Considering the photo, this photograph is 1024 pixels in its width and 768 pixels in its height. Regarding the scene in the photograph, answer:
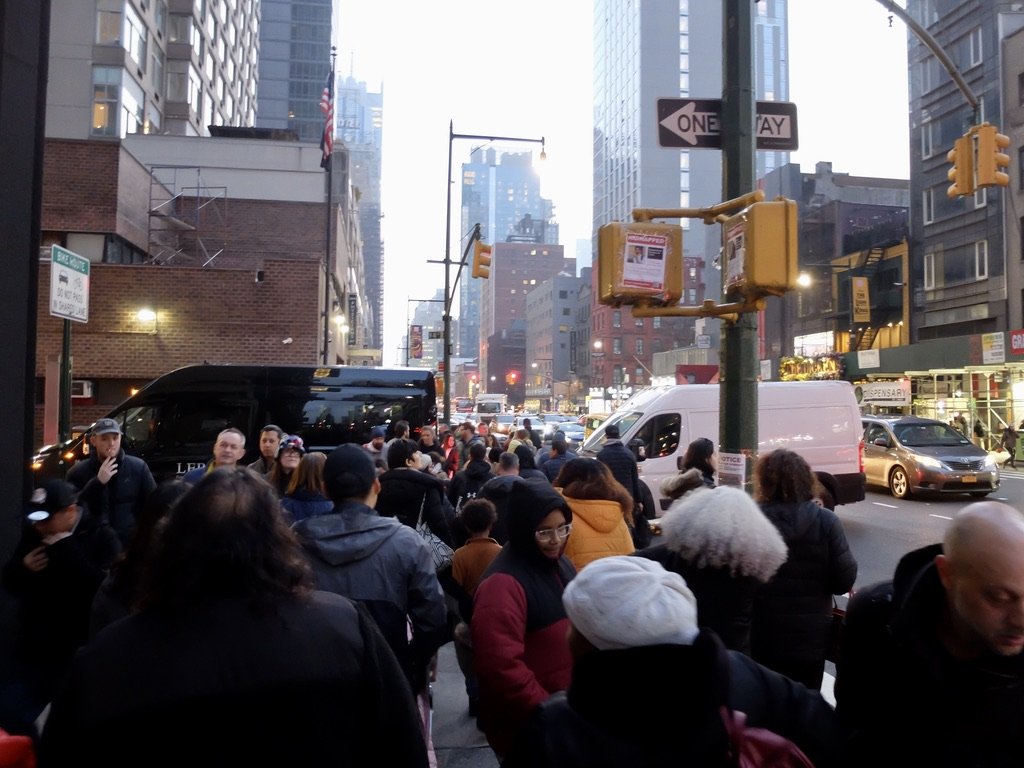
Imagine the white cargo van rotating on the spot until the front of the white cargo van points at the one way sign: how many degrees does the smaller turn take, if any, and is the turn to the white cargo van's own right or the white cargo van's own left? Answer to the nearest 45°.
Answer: approximately 90° to the white cargo van's own left

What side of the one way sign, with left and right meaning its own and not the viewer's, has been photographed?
front

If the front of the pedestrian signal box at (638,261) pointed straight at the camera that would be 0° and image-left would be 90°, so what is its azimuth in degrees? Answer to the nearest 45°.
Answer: approximately 180°

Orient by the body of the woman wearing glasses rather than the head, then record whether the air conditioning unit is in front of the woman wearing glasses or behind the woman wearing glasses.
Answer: behind

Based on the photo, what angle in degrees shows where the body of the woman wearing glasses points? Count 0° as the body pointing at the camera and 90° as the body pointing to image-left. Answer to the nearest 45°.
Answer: approximately 315°

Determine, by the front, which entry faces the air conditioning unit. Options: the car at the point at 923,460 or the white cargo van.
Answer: the white cargo van

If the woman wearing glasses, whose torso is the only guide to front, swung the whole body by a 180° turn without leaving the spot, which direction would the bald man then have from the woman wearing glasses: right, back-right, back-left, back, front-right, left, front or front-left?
back

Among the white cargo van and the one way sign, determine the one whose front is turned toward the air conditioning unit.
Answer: the white cargo van

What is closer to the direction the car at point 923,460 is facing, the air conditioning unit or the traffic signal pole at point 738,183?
the traffic signal pole

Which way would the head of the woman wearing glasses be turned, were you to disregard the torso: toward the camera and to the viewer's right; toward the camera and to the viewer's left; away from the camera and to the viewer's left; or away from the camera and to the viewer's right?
toward the camera and to the viewer's right

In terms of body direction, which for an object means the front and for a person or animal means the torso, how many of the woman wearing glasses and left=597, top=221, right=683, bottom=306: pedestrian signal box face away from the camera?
1

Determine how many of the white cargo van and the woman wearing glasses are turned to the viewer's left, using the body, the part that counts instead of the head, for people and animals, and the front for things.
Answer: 1

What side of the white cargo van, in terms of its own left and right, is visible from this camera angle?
left
